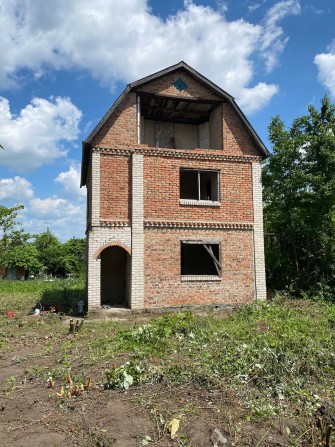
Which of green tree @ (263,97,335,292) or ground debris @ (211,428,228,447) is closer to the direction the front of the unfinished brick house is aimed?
the ground debris

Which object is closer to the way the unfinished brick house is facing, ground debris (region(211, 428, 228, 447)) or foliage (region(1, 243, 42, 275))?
the ground debris

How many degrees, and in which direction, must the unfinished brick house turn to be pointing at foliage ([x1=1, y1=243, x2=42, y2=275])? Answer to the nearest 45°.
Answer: approximately 135° to its right

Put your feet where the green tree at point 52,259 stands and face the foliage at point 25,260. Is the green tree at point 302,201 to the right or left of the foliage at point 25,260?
left

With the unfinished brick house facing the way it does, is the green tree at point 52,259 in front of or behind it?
behind

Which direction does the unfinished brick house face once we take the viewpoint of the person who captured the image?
facing the viewer

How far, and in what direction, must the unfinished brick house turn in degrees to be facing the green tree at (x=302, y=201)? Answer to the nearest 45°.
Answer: approximately 135° to its left

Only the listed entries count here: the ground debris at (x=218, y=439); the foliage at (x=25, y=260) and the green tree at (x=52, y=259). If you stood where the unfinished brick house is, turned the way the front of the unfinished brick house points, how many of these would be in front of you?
1

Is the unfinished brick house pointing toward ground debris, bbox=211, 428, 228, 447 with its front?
yes
